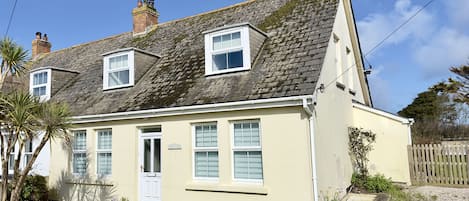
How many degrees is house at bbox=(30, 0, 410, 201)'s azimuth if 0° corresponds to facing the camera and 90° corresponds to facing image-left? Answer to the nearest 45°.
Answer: approximately 45°

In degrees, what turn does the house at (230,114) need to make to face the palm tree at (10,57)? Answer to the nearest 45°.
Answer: approximately 45° to its right

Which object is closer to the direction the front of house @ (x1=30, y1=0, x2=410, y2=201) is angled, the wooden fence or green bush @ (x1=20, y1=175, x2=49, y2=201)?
the green bush

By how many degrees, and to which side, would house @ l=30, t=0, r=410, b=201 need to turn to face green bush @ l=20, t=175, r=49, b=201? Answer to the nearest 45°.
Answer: approximately 45° to its right
